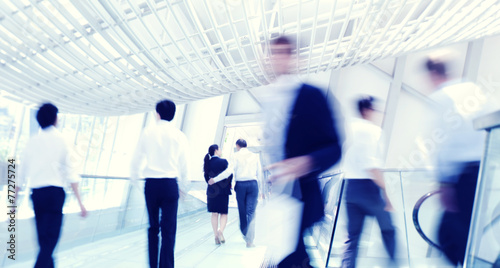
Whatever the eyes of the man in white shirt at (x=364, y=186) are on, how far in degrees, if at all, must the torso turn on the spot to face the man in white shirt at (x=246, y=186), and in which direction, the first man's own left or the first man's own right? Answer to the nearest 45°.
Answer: approximately 90° to the first man's own left

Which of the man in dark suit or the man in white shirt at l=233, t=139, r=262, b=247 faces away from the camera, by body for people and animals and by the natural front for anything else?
the man in white shirt

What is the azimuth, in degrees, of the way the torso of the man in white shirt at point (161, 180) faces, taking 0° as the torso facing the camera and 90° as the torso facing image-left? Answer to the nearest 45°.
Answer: approximately 180°

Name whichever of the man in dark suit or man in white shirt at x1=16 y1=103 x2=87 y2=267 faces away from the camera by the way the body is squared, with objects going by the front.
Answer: the man in white shirt

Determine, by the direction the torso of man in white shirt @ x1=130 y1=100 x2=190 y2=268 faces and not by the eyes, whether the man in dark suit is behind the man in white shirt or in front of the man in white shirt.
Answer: behind

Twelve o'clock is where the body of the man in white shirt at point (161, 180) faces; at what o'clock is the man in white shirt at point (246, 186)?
the man in white shirt at point (246, 186) is roughly at 1 o'clock from the man in white shirt at point (161, 180).

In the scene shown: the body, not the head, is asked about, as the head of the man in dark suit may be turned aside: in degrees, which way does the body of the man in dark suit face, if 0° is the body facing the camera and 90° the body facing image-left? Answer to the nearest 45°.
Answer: approximately 45°

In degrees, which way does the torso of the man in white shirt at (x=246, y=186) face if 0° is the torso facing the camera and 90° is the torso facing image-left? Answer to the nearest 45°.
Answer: approximately 180°

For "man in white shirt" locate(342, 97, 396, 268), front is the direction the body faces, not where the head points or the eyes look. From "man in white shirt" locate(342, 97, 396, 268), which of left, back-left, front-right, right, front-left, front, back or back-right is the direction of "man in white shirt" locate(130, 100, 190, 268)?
back-left

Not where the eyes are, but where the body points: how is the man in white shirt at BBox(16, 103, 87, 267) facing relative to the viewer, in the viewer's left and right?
facing away from the viewer
